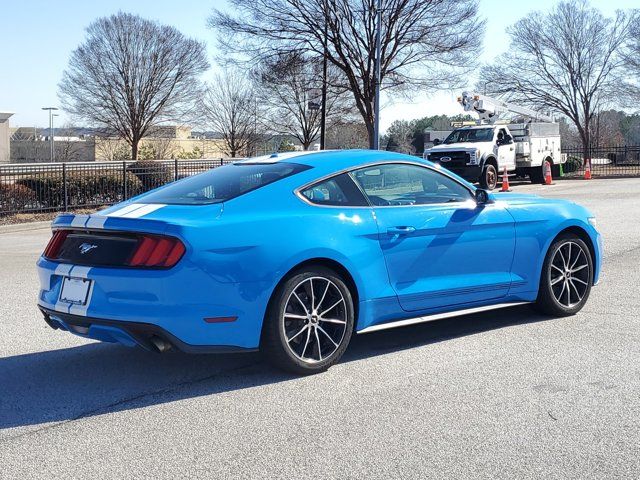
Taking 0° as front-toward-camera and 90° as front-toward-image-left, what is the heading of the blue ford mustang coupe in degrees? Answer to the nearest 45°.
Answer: approximately 225°

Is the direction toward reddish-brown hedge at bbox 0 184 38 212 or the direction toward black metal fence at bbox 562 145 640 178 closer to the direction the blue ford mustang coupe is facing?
the black metal fence

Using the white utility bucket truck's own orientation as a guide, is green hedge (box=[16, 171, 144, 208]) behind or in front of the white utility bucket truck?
in front

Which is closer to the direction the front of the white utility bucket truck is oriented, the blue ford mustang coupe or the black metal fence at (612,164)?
the blue ford mustang coupe

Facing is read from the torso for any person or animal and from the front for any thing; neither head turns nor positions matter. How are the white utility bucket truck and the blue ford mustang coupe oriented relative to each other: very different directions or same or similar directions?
very different directions

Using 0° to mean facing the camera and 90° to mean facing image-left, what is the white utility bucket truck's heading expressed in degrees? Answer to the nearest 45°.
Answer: approximately 45°

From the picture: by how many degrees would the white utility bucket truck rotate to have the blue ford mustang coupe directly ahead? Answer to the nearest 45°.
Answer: approximately 45° to its left

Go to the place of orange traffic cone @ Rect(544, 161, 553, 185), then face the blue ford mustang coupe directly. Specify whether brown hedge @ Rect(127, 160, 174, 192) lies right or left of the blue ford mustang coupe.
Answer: right

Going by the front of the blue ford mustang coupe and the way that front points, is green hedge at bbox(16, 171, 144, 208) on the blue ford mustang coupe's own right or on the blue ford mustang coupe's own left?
on the blue ford mustang coupe's own left

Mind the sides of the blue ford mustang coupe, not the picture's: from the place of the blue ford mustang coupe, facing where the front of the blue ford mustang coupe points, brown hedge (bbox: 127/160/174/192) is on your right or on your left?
on your left

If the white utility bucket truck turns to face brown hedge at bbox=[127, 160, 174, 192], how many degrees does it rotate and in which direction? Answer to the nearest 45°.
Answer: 0° — it already faces it
